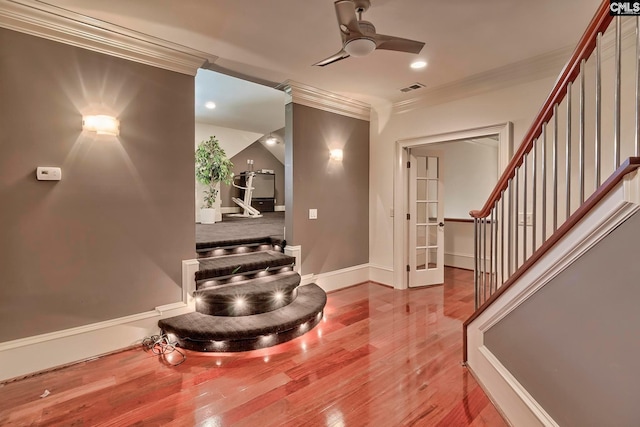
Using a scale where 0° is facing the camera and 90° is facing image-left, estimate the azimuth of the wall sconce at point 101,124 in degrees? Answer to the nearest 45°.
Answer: approximately 0°

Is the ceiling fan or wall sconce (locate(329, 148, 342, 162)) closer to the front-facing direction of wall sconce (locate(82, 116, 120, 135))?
the ceiling fan

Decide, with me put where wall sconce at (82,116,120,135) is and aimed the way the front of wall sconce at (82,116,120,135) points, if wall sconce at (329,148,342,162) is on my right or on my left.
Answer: on my left

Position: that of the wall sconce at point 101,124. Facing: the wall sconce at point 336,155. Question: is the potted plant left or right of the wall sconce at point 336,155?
left

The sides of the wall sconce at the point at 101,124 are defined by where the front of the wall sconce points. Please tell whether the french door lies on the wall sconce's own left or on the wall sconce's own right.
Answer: on the wall sconce's own left

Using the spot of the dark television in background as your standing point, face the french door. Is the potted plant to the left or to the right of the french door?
right

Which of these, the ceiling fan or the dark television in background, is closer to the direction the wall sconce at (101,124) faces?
the ceiling fan

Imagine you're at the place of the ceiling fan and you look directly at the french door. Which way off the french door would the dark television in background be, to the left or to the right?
left

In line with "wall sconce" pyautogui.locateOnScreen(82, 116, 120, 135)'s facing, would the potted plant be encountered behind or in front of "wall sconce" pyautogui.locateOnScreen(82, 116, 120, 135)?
behind
